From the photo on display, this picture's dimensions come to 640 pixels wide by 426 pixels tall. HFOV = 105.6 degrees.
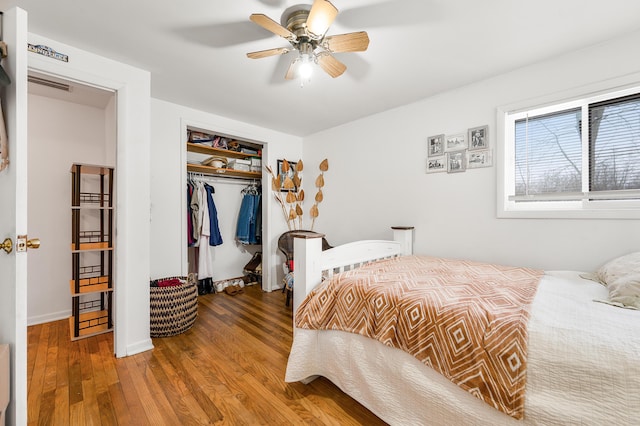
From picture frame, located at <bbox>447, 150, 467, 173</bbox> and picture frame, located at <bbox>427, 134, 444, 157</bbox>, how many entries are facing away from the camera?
0

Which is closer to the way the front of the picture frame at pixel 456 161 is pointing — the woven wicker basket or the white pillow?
the woven wicker basket

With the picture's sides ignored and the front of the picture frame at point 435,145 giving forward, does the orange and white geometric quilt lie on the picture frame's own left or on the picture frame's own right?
on the picture frame's own left

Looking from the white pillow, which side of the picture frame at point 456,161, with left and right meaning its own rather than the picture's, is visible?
left

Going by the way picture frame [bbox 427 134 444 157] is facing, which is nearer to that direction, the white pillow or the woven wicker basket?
the woven wicker basket

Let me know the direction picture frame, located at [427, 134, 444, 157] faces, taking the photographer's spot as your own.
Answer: facing the viewer and to the left of the viewer

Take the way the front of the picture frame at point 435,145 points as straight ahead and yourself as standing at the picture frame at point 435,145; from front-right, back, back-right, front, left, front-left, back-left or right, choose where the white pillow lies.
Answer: left

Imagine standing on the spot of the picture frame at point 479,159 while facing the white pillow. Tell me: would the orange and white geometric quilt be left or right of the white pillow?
right

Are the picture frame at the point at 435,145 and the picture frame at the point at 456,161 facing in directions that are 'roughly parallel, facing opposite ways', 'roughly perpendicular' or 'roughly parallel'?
roughly parallel

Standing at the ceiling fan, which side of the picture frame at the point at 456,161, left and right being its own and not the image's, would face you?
front

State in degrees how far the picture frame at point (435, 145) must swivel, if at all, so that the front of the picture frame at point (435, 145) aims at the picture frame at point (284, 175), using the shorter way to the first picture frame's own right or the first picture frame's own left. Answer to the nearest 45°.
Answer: approximately 45° to the first picture frame's own right

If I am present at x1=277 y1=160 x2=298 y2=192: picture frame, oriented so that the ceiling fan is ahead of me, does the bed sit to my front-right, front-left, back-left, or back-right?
front-left
